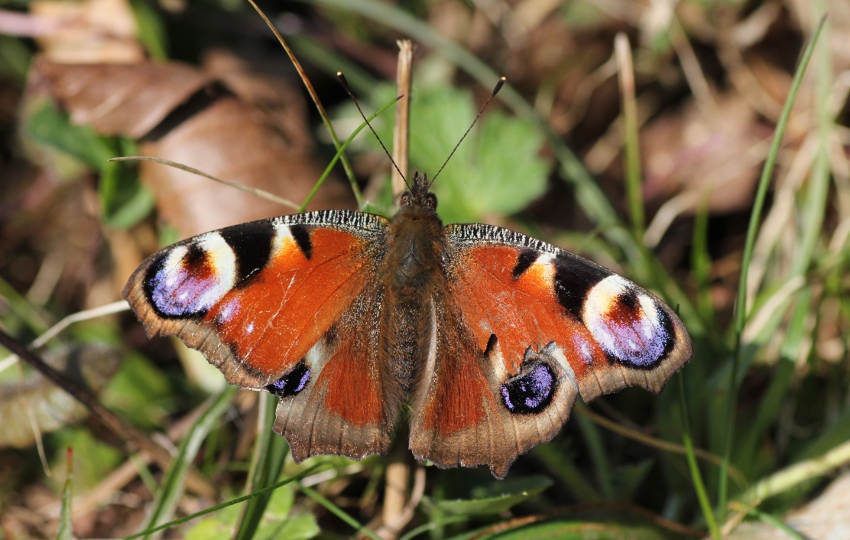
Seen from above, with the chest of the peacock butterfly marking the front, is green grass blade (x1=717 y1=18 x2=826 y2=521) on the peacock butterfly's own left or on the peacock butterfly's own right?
on the peacock butterfly's own right

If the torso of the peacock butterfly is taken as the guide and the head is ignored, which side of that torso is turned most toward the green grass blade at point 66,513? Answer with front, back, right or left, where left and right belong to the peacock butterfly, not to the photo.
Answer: left

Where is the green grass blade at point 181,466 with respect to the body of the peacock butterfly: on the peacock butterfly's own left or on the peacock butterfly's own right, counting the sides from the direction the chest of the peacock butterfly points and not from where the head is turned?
on the peacock butterfly's own left

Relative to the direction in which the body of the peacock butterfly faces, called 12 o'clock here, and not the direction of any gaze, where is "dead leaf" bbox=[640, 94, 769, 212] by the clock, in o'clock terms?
The dead leaf is roughly at 2 o'clock from the peacock butterfly.

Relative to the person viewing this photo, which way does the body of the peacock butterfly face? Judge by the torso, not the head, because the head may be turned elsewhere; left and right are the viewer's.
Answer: facing away from the viewer

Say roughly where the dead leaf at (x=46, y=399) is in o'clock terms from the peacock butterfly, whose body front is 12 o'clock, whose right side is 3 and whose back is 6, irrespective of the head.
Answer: The dead leaf is roughly at 10 o'clock from the peacock butterfly.
